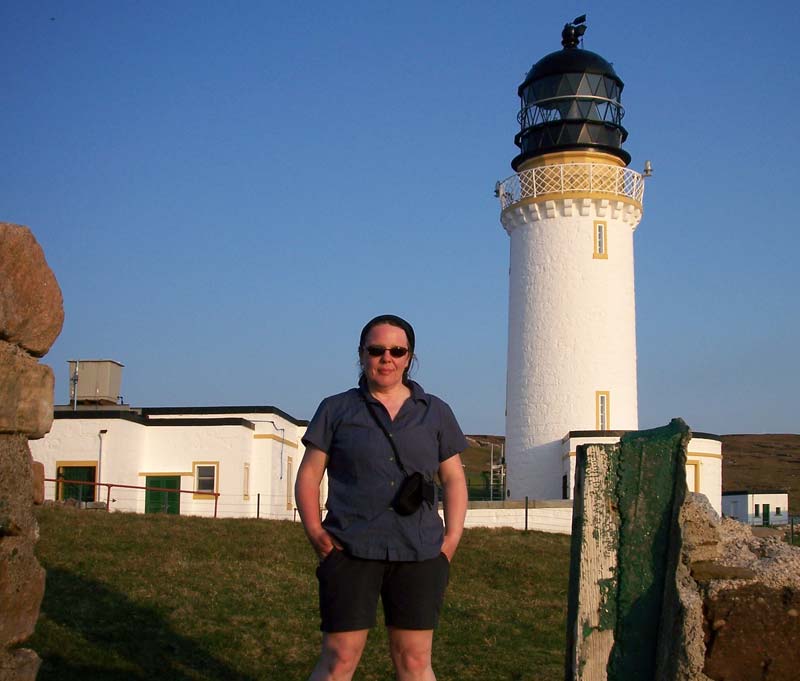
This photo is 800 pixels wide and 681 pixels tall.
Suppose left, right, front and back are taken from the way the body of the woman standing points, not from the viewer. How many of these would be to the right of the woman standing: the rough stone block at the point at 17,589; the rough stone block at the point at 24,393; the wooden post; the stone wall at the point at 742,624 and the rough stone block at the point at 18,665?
3

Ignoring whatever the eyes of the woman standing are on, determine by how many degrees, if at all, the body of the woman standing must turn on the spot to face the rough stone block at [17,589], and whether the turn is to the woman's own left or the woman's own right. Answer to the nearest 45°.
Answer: approximately 90° to the woman's own right

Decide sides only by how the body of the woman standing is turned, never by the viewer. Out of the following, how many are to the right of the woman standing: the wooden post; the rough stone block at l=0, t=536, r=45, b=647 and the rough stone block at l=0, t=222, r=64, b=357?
2

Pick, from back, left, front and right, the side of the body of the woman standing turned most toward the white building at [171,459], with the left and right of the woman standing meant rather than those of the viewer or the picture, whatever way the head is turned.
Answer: back

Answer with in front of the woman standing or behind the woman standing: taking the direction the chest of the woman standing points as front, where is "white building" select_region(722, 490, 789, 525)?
behind

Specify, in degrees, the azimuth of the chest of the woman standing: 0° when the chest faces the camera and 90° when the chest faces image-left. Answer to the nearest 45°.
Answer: approximately 0°

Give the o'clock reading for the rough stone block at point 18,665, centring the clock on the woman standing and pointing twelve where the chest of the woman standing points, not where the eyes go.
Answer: The rough stone block is roughly at 3 o'clock from the woman standing.

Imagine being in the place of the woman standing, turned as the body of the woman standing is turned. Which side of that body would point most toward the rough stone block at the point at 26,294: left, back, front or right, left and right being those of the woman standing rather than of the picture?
right

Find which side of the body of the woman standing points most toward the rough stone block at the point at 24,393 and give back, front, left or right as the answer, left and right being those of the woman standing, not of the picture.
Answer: right

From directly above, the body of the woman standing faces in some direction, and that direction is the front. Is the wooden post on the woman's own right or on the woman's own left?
on the woman's own left
